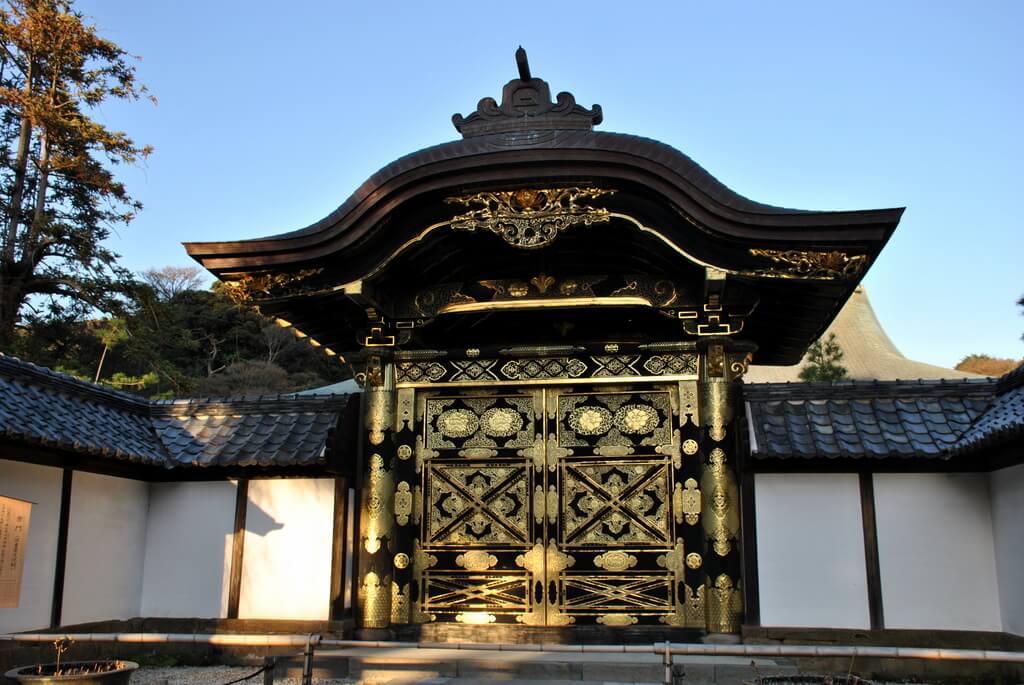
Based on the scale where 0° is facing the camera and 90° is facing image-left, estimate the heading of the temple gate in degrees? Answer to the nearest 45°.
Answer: approximately 0°

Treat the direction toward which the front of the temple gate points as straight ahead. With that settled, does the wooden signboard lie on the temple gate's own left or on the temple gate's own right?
on the temple gate's own right
